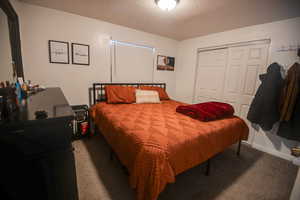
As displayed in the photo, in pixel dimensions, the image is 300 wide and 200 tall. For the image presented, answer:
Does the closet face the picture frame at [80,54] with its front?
yes

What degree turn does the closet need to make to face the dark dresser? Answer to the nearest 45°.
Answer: approximately 45° to its left

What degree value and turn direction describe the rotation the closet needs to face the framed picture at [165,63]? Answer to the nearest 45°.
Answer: approximately 45° to its right

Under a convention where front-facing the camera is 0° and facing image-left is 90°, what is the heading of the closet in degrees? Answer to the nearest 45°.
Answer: approximately 45°

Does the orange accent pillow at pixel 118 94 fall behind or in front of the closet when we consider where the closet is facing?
in front

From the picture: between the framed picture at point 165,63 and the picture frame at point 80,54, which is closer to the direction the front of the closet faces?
the picture frame

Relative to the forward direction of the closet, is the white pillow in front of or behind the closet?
in front

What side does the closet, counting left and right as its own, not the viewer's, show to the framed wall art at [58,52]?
front

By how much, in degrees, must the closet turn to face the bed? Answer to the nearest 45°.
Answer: approximately 45° to its left

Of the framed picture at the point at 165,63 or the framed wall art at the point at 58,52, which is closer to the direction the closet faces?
the framed wall art
